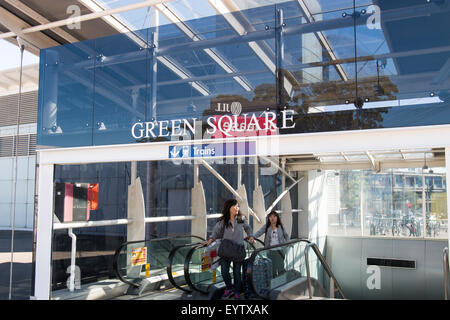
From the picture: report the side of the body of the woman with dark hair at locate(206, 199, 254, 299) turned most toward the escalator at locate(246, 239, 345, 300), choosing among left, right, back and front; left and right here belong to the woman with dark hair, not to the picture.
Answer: left

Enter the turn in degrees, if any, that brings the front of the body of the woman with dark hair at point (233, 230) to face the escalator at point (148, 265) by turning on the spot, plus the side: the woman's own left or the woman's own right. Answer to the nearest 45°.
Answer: approximately 135° to the woman's own right

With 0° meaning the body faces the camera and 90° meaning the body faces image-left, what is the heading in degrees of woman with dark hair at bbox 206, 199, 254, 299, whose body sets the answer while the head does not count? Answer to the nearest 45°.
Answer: approximately 0°
